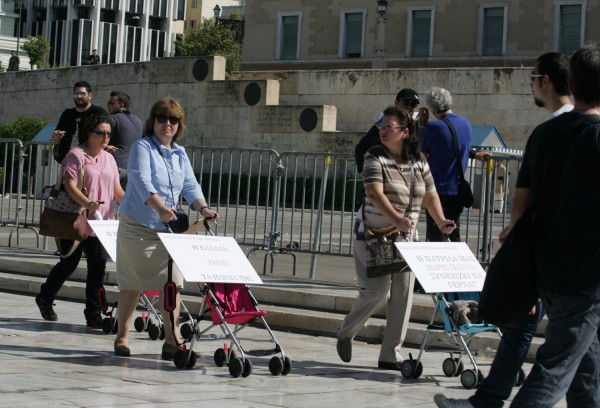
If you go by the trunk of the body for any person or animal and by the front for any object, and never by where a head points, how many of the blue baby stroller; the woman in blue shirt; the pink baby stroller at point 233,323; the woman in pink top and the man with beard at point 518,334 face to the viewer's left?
1

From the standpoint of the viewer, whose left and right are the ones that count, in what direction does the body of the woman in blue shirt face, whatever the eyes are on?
facing the viewer and to the right of the viewer

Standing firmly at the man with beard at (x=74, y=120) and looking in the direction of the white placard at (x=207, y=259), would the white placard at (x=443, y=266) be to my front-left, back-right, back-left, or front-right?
front-left

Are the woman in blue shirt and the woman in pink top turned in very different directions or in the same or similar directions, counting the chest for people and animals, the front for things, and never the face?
same or similar directions

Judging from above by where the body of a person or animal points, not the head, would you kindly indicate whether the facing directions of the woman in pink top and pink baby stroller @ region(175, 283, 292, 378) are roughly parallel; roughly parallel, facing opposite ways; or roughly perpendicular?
roughly parallel

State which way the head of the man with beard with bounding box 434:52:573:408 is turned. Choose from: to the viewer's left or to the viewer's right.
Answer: to the viewer's left

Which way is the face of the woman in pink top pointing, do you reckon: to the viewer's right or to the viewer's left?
to the viewer's right

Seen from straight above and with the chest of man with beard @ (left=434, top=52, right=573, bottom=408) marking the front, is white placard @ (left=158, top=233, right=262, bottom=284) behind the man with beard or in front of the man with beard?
in front

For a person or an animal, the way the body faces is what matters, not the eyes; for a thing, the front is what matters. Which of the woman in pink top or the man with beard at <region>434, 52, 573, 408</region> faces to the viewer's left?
the man with beard

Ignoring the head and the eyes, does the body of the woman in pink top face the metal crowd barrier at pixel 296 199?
no

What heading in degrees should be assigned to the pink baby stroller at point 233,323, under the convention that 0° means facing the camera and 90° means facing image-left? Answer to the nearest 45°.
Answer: approximately 315°

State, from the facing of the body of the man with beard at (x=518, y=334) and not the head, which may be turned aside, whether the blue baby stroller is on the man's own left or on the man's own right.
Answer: on the man's own right

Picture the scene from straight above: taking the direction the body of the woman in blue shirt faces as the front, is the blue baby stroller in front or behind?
in front

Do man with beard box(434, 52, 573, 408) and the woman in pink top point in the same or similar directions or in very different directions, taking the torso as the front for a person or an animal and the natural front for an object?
very different directions

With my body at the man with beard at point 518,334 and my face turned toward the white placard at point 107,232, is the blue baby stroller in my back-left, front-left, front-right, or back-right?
front-right

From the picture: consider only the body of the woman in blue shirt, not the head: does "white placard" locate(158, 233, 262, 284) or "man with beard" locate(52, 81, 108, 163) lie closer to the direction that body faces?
the white placard

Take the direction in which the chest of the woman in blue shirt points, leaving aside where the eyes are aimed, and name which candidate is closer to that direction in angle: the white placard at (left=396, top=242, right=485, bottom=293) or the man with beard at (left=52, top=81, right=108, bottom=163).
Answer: the white placard

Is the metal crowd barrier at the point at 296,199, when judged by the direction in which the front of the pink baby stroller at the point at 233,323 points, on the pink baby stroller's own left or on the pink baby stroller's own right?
on the pink baby stroller's own left

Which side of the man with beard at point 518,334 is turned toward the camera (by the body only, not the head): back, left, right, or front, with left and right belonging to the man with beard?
left
